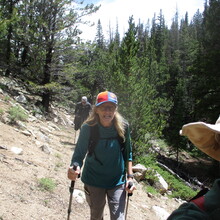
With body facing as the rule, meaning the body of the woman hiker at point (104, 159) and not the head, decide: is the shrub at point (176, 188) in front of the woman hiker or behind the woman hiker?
behind

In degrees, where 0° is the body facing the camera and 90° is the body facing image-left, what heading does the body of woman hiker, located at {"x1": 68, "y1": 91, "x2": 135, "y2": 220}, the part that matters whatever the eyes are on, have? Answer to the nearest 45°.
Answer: approximately 0°
